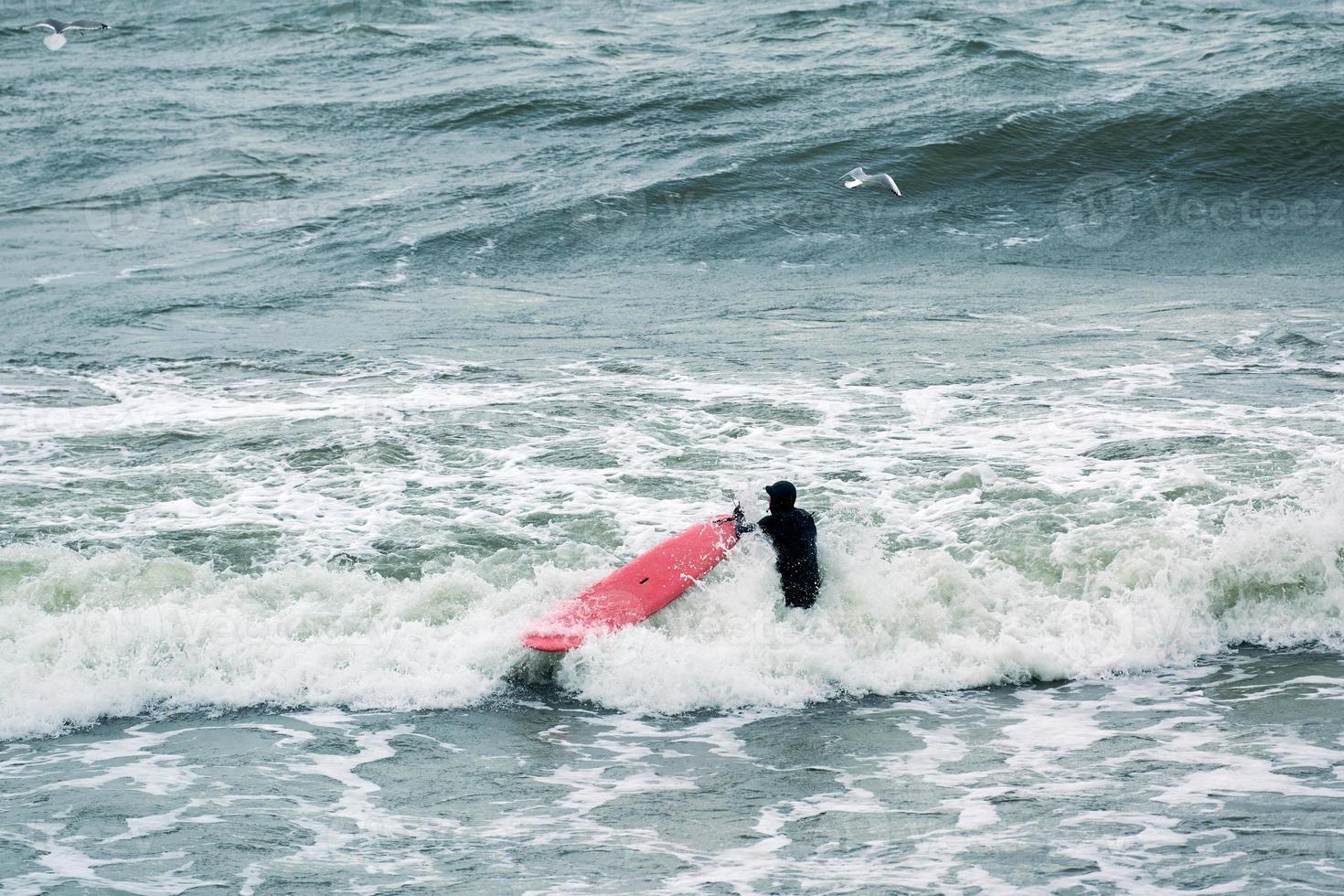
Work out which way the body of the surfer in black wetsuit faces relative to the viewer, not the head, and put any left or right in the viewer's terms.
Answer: facing away from the viewer and to the left of the viewer
